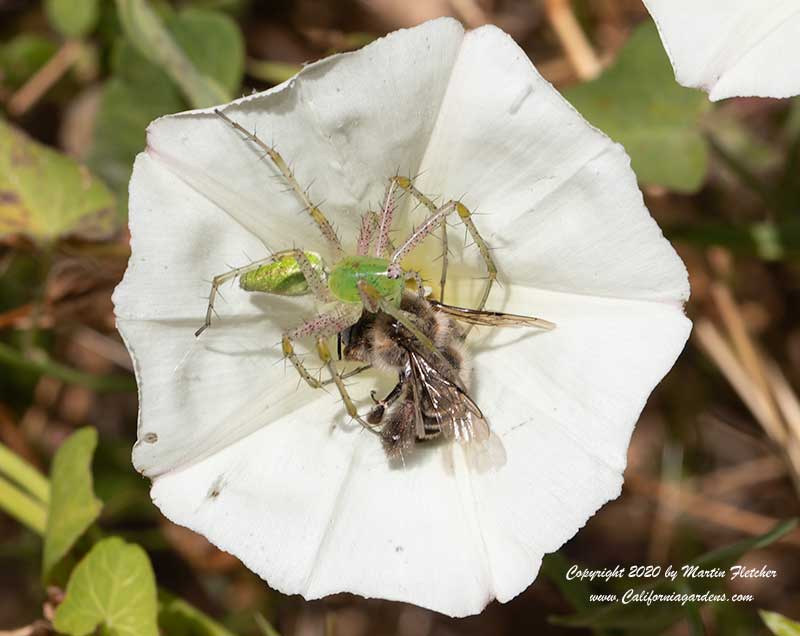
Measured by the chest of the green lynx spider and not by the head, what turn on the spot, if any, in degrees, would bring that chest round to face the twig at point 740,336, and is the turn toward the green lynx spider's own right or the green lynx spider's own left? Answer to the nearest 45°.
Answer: approximately 45° to the green lynx spider's own left

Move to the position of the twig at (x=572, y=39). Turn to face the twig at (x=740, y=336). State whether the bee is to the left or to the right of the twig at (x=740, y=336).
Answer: right

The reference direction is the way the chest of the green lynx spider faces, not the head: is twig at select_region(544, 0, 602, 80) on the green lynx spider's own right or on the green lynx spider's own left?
on the green lynx spider's own left

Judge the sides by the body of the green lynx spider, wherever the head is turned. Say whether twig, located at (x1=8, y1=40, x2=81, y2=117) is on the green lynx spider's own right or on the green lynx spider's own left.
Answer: on the green lynx spider's own left

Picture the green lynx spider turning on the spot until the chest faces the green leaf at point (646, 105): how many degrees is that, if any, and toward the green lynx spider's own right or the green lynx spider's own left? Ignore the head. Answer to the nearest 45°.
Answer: approximately 45° to the green lynx spider's own left

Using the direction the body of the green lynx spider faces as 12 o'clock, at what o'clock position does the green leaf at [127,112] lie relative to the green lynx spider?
The green leaf is roughly at 8 o'clock from the green lynx spider.

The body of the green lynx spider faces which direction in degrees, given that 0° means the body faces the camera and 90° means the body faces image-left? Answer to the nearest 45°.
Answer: approximately 270°
